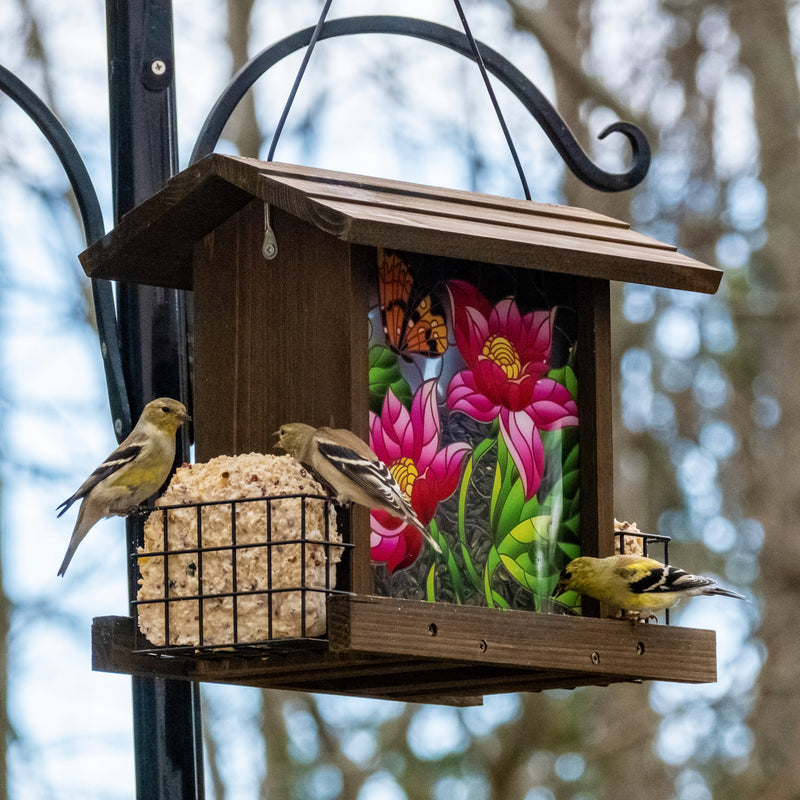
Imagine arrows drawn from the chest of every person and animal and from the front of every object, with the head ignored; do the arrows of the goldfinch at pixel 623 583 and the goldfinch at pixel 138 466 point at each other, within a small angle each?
yes

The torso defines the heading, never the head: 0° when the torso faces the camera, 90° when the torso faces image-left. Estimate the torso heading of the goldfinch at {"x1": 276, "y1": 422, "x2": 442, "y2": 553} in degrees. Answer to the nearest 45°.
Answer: approximately 90°

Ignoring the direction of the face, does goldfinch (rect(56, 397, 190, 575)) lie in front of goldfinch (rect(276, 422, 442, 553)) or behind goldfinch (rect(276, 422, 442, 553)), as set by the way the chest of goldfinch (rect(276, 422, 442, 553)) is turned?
in front

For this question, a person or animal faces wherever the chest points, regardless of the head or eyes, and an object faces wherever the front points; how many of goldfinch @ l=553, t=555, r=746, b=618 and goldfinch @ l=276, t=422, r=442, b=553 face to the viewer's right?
0

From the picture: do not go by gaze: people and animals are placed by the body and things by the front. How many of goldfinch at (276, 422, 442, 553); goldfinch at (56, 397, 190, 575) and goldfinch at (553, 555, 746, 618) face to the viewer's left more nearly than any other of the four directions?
2

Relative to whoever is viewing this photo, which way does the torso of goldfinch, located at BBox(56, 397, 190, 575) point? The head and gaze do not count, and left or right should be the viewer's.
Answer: facing to the right of the viewer

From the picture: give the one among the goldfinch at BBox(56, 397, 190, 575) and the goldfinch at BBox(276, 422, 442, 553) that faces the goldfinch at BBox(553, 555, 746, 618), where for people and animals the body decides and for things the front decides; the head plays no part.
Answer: the goldfinch at BBox(56, 397, 190, 575)

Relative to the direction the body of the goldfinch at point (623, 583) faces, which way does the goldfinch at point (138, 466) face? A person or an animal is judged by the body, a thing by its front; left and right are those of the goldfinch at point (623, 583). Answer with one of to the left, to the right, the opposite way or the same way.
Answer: the opposite way

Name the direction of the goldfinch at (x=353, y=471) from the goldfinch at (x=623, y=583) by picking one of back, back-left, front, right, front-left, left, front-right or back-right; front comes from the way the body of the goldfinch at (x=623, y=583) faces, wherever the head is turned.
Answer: front-left

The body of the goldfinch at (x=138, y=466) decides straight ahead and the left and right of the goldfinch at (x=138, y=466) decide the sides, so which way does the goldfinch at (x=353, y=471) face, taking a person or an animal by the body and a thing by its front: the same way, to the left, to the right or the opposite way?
the opposite way

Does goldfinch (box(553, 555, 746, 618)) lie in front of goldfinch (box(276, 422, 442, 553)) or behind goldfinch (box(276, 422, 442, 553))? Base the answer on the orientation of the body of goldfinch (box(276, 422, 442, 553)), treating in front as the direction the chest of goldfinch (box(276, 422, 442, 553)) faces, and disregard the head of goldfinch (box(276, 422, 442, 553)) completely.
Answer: behind

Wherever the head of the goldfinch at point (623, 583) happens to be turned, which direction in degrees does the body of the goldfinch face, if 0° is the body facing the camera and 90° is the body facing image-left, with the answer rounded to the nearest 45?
approximately 90°
